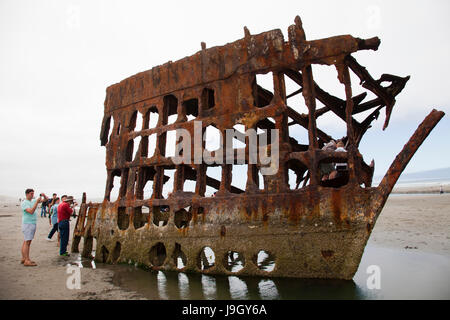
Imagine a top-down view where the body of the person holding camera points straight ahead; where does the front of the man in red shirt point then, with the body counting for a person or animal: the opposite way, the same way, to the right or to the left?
the same way

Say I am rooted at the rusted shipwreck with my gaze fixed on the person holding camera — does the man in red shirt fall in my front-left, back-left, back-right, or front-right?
front-right

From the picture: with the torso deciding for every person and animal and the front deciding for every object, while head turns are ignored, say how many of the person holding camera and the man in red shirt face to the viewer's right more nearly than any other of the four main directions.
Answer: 2

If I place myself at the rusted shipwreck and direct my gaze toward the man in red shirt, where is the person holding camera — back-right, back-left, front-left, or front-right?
front-left

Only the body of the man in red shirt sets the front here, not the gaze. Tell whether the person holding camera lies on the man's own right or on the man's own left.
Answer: on the man's own right

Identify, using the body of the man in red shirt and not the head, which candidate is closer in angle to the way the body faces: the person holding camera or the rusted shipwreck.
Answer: the rusted shipwreck

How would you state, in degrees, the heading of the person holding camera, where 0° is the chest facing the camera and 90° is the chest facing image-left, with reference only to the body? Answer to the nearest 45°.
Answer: approximately 270°

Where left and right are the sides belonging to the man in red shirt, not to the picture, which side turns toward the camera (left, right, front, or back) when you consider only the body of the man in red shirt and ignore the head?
right
